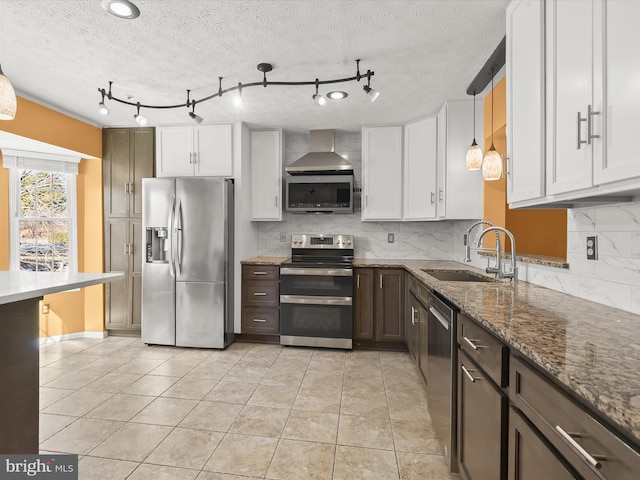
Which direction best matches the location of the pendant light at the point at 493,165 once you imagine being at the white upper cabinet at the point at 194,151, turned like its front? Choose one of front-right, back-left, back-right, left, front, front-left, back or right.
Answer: front-left

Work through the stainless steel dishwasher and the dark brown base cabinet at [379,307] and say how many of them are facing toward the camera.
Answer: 1

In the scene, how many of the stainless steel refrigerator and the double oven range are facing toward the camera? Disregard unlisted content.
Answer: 2

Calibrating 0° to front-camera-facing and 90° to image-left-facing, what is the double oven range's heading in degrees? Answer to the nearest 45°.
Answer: approximately 0°

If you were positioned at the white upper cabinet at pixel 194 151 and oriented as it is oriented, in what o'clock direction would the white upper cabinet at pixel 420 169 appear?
the white upper cabinet at pixel 420 169 is roughly at 10 o'clock from the white upper cabinet at pixel 194 151.

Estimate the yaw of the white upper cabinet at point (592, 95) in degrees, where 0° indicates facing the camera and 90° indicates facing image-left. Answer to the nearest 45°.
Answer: approximately 45°

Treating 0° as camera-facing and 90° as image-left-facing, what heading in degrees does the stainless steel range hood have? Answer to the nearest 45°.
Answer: approximately 0°

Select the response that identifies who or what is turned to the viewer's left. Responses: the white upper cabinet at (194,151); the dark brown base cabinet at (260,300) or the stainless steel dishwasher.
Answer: the stainless steel dishwasher

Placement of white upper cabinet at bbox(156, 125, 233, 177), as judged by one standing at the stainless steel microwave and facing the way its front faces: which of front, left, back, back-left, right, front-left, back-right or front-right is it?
right

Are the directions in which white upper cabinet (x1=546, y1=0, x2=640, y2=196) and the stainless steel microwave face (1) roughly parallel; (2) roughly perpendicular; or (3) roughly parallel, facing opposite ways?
roughly perpendicular

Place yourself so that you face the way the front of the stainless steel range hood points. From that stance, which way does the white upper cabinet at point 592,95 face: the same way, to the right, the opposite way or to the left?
to the right

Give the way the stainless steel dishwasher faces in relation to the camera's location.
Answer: facing to the left of the viewer

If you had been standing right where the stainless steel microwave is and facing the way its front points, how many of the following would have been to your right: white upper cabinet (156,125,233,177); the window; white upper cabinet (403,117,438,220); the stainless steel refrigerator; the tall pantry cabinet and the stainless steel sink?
4
